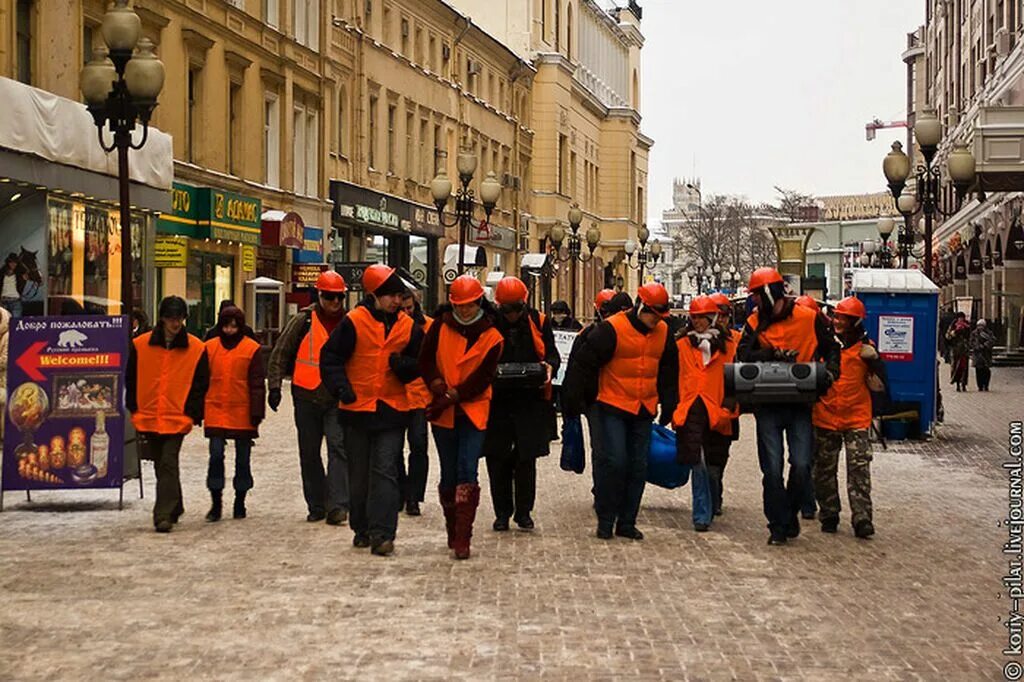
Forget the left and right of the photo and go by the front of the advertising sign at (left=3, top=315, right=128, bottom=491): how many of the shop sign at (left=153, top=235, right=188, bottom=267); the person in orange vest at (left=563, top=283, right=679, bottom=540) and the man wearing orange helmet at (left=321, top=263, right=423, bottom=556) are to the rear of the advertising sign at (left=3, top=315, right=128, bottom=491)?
1

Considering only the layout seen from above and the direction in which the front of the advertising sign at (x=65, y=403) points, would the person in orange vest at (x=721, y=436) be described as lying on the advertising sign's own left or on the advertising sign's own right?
on the advertising sign's own left

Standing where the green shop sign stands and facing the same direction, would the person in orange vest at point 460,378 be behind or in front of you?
in front

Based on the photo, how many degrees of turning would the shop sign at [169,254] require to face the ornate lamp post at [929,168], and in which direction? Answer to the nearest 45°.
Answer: approximately 45° to its left

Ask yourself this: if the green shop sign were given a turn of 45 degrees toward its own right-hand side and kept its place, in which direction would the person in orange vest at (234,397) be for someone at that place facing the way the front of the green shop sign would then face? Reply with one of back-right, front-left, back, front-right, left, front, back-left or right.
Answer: front

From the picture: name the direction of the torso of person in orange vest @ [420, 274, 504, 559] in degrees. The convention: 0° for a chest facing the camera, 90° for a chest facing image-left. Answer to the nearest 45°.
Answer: approximately 0°

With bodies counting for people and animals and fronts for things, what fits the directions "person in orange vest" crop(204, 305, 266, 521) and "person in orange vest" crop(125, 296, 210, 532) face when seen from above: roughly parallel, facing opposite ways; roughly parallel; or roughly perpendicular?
roughly parallel

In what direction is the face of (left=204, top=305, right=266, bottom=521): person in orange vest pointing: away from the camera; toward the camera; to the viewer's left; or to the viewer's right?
toward the camera

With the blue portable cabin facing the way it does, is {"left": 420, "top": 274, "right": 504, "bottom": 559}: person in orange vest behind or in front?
in front

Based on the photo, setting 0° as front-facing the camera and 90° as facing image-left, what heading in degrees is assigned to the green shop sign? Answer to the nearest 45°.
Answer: approximately 315°

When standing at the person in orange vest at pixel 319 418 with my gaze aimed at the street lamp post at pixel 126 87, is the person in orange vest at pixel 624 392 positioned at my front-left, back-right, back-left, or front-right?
back-right

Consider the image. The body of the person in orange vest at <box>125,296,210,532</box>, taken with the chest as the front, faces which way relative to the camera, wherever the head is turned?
toward the camera

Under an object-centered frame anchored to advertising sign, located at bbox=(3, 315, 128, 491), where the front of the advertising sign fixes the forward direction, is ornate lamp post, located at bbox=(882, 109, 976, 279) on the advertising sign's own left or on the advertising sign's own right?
on the advertising sign's own left
